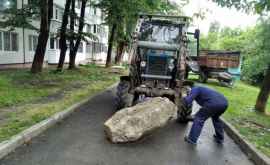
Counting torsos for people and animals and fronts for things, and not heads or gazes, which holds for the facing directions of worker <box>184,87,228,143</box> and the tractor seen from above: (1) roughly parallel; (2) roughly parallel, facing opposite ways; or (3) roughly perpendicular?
roughly perpendicular

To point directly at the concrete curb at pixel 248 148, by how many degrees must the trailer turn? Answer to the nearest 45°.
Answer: approximately 90° to its left

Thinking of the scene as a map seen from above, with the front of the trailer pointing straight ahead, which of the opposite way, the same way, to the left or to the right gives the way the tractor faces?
to the left

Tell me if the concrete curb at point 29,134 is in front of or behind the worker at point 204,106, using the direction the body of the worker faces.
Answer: in front

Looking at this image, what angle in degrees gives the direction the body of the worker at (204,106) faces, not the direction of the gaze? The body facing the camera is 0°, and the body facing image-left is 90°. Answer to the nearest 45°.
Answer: approximately 90°

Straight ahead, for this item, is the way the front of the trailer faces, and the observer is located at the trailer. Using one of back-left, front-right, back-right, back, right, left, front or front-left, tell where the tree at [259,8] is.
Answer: left

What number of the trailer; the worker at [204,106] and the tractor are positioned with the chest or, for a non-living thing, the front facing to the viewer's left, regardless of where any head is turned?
2

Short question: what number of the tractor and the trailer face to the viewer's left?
1

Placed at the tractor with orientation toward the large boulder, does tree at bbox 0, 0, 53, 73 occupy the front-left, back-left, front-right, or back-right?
back-right

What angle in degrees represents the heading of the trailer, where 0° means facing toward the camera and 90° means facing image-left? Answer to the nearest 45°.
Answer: approximately 90°
